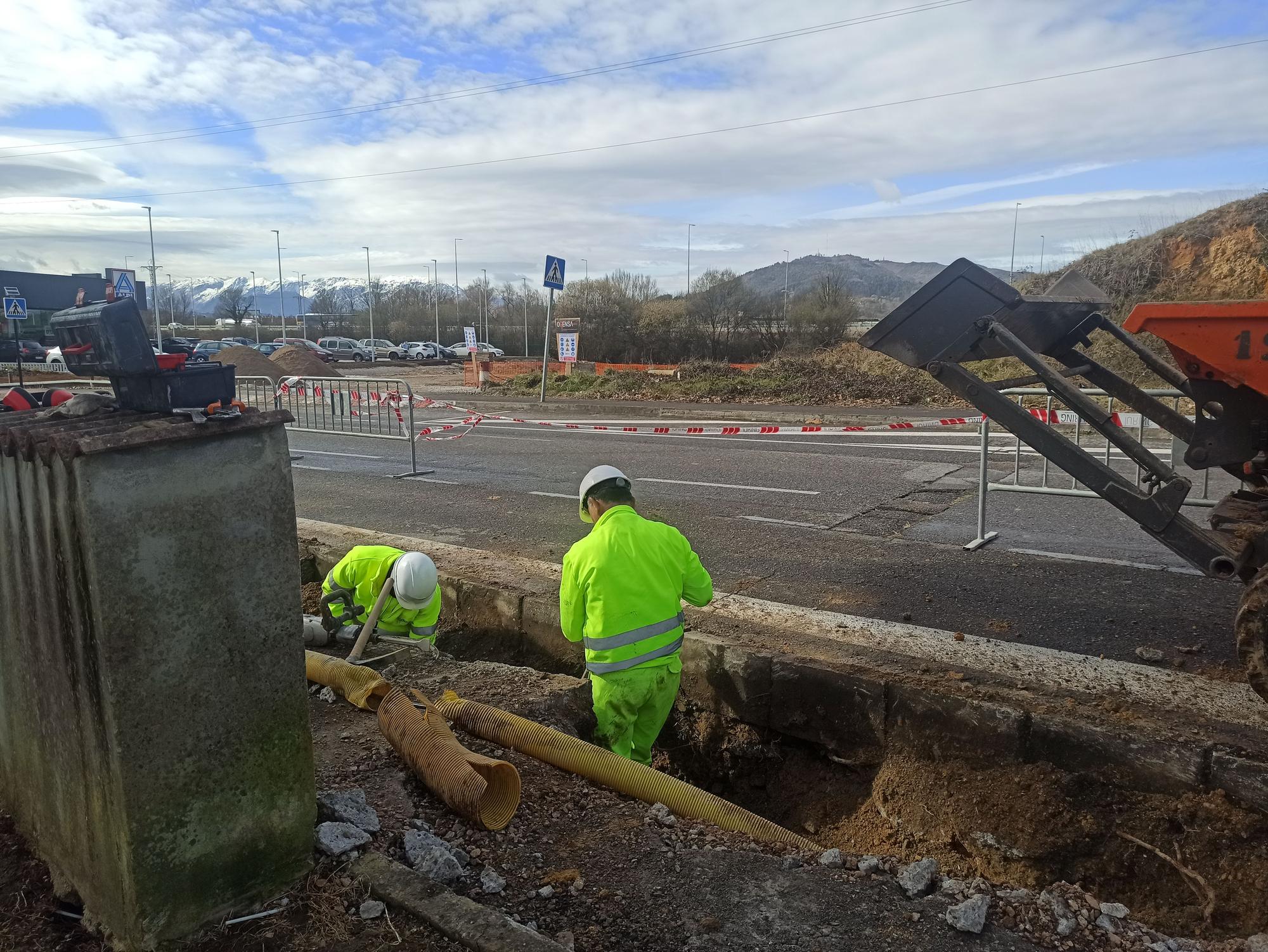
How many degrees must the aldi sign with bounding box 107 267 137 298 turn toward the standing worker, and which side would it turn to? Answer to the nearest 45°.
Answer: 0° — it already faces them

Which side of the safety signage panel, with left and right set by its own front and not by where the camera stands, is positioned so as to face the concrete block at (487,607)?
front

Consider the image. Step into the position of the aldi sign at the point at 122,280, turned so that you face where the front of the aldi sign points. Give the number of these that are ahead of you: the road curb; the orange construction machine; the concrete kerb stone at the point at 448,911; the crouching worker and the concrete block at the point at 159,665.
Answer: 5

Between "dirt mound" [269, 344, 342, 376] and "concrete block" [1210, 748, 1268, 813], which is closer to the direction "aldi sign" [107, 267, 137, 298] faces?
the concrete block

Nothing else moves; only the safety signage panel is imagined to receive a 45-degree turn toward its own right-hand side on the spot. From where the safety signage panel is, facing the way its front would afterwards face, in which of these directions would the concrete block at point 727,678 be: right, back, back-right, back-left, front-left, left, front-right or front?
front-left

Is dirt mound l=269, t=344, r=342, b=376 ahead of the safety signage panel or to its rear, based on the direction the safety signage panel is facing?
to the rear

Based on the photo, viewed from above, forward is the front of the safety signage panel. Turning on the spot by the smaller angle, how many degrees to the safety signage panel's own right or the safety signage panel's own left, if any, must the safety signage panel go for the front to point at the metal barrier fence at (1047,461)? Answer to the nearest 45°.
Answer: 0° — it already faces it

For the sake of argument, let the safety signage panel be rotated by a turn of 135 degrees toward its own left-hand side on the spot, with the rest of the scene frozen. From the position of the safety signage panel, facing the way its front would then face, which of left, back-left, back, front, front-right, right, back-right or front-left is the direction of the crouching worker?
back-right

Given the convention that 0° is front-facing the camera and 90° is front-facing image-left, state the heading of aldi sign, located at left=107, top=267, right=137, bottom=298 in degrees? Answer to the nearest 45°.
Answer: approximately 0°

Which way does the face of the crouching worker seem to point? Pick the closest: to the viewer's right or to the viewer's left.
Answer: to the viewer's left

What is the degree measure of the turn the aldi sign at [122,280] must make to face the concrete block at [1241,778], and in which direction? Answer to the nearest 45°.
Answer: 0° — it already faces it

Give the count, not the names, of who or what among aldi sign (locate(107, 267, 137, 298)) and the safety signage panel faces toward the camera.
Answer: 2

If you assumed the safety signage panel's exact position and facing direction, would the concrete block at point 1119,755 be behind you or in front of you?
in front

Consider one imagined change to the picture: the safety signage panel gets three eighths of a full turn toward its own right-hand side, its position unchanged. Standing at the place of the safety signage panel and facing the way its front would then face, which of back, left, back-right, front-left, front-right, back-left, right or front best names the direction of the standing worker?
back-left

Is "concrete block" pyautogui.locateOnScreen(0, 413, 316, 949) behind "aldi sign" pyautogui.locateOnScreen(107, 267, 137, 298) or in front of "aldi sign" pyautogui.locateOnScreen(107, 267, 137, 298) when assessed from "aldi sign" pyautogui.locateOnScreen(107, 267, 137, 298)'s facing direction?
in front

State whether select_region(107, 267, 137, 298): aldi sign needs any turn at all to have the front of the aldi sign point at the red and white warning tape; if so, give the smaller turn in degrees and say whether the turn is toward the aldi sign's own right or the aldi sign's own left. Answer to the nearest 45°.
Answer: approximately 45° to the aldi sign's own left

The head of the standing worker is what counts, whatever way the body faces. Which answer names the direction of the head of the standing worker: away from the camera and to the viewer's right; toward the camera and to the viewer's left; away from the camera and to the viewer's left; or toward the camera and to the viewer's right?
away from the camera and to the viewer's left
